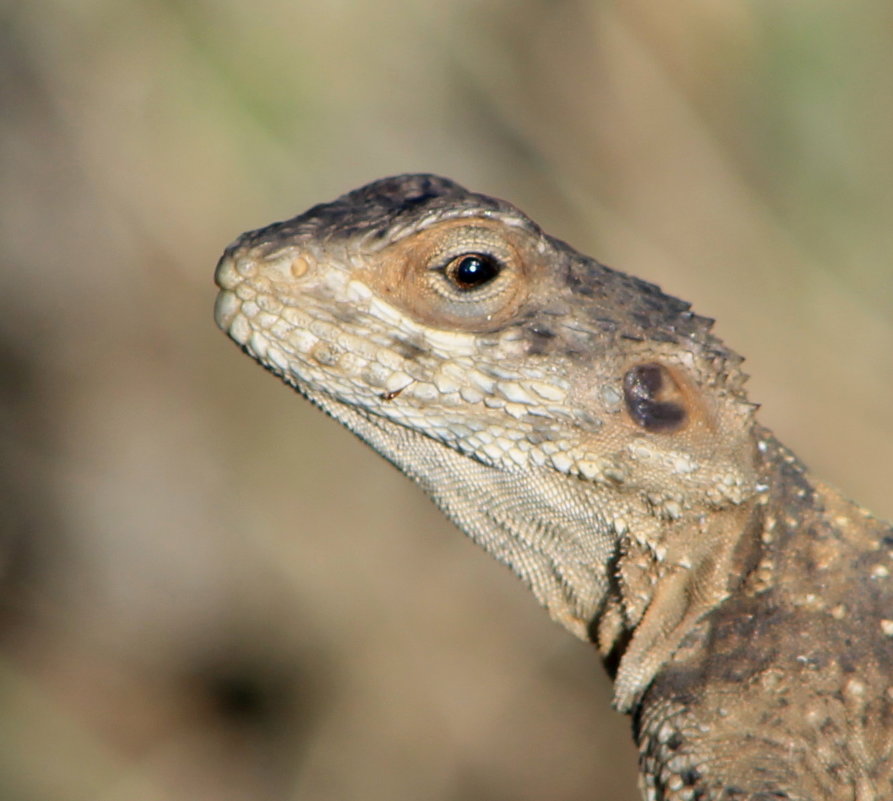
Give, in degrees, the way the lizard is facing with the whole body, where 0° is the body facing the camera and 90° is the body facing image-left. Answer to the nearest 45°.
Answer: approximately 90°
